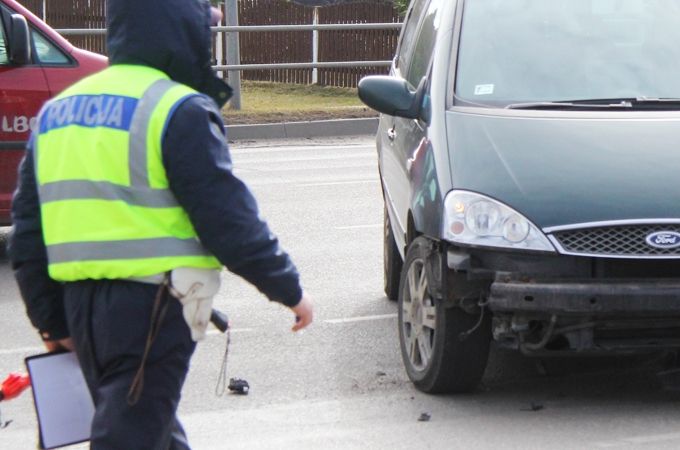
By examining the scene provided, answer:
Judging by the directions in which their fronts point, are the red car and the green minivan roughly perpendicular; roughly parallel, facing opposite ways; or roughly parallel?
roughly perpendicular

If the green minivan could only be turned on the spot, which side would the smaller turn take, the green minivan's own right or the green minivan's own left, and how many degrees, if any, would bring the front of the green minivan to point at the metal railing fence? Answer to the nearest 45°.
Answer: approximately 180°

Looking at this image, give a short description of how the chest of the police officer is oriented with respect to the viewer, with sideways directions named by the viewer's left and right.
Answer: facing away from the viewer and to the right of the viewer

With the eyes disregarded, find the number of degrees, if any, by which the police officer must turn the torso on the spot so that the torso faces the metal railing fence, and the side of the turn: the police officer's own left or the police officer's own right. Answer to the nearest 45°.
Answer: approximately 45° to the police officer's own left

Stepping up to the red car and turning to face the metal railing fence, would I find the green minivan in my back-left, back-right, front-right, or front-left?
back-right
